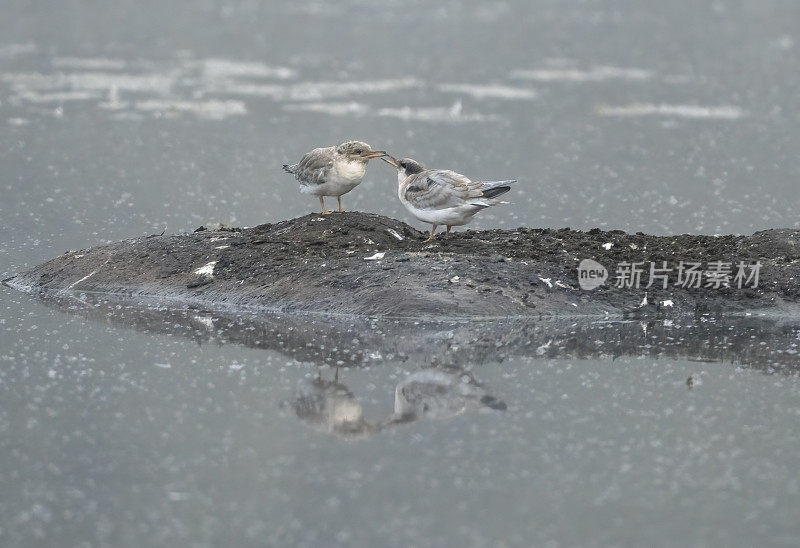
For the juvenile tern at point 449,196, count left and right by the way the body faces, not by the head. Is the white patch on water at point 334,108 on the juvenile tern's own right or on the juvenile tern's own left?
on the juvenile tern's own right

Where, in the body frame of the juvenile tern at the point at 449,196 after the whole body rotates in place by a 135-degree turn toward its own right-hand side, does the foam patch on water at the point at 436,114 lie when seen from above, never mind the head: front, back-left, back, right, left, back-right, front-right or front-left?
front-left

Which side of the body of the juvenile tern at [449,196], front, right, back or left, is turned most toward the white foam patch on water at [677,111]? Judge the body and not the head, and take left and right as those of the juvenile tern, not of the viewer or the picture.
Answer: right

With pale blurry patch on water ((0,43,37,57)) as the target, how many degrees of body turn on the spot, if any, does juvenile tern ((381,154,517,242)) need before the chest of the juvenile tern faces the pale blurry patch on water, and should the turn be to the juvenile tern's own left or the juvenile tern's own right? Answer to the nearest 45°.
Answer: approximately 45° to the juvenile tern's own right

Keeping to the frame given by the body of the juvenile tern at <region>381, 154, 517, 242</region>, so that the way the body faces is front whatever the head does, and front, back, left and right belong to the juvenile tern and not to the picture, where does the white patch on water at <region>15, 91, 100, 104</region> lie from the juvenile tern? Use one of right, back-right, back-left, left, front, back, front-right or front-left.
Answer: front-right

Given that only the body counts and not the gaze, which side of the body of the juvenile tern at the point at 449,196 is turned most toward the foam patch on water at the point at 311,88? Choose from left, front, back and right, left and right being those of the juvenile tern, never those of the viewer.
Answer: right

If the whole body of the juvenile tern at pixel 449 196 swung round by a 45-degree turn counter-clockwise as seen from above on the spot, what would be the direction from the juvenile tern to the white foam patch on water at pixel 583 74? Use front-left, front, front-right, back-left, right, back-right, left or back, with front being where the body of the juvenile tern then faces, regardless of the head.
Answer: back-right

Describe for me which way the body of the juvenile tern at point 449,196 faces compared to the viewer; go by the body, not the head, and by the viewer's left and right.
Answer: facing to the left of the viewer

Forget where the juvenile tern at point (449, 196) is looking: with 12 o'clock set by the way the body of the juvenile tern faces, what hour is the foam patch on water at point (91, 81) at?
The foam patch on water is roughly at 2 o'clock from the juvenile tern.
